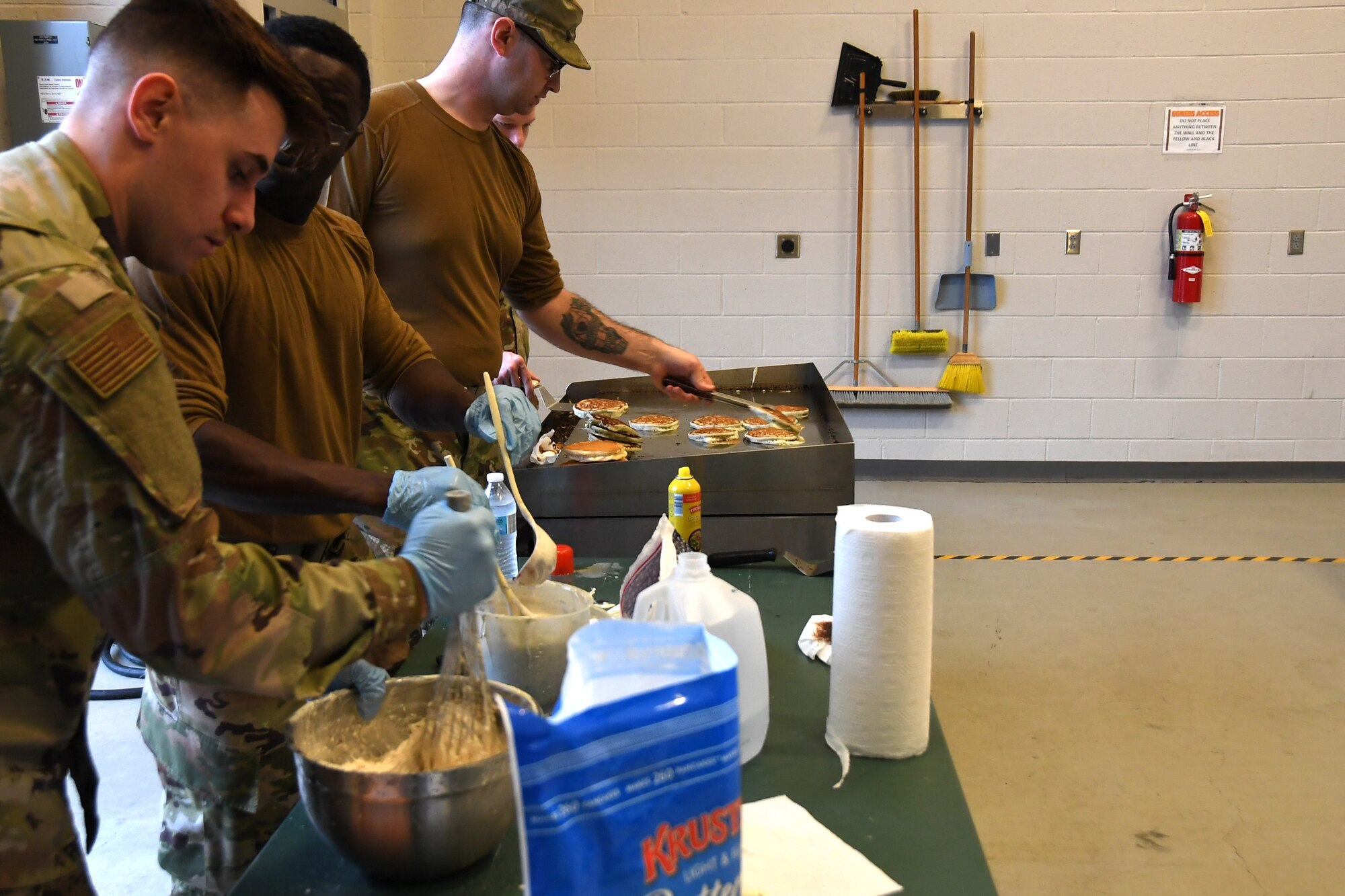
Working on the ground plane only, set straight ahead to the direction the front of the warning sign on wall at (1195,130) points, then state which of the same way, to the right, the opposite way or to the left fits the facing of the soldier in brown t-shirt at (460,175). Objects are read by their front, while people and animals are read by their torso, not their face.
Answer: to the left

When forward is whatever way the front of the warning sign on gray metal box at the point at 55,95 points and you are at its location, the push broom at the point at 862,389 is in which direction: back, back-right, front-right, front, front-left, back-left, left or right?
left

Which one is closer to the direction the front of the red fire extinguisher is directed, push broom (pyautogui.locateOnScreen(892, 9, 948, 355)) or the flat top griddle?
the flat top griddle

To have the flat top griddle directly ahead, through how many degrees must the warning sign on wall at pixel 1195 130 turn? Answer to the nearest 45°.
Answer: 0° — it already faces it

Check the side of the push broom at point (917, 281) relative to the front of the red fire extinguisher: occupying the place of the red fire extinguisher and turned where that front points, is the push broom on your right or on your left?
on your right

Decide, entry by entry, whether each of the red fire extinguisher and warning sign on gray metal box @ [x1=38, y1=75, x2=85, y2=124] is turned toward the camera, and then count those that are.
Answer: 2

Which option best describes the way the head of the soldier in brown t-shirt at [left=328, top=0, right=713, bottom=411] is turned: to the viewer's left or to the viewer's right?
to the viewer's right

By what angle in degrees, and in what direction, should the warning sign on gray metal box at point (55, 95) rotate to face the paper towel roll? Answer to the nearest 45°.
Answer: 0° — it already faces it

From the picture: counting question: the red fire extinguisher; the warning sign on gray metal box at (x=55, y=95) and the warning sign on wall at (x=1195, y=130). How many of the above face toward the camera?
3

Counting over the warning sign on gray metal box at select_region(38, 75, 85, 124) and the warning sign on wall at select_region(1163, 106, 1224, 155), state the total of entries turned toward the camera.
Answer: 2

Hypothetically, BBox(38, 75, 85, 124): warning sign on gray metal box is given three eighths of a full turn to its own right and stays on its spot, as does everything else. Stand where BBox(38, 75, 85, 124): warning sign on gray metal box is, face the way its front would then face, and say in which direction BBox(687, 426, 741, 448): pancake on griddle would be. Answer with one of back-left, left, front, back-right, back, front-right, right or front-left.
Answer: back

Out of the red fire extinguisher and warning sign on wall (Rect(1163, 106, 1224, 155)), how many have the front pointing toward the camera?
2

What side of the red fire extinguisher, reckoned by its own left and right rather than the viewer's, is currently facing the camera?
front

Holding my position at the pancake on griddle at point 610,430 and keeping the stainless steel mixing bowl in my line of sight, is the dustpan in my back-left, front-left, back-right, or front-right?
back-left

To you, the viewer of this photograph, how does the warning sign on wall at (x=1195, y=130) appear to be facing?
facing the viewer

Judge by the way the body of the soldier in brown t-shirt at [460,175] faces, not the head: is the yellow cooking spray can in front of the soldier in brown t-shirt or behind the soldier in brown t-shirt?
in front

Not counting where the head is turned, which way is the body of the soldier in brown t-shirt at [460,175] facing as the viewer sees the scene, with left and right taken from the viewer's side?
facing the viewer and to the right of the viewer

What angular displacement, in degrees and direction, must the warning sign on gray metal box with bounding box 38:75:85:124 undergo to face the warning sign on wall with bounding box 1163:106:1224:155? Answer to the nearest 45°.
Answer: approximately 90° to its left

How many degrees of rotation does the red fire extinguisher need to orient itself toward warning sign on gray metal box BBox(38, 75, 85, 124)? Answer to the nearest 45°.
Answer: approximately 45° to its right
